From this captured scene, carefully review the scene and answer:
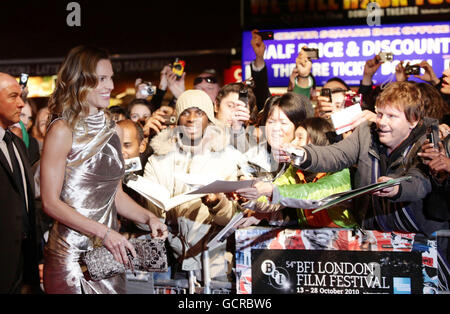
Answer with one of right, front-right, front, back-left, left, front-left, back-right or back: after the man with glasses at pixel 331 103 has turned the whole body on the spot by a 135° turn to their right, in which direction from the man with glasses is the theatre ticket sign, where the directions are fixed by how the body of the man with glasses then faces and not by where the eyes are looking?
front

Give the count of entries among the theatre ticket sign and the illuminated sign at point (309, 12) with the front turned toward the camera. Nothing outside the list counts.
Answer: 2

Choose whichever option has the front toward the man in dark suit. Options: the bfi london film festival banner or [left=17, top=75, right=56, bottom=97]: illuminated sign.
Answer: the illuminated sign

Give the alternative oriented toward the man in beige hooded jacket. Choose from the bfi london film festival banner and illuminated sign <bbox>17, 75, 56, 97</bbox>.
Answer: the illuminated sign

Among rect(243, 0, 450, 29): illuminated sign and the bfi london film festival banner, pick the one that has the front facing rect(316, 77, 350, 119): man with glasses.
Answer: the illuminated sign

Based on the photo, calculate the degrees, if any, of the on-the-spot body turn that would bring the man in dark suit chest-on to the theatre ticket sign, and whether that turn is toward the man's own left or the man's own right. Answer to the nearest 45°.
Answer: approximately 90° to the man's own left

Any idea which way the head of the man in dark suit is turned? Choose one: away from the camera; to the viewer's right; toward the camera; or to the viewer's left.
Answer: to the viewer's right

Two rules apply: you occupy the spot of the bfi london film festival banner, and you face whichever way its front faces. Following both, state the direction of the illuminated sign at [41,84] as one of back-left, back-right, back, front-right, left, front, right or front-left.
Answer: back-right

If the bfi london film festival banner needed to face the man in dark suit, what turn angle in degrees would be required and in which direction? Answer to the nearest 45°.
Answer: approximately 90° to its right

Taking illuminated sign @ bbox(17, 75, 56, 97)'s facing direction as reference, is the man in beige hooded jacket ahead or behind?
ahead

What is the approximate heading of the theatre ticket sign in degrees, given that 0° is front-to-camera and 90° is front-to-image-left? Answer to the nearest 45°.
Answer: approximately 0°

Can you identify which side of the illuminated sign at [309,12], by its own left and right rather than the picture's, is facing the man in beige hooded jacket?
front
